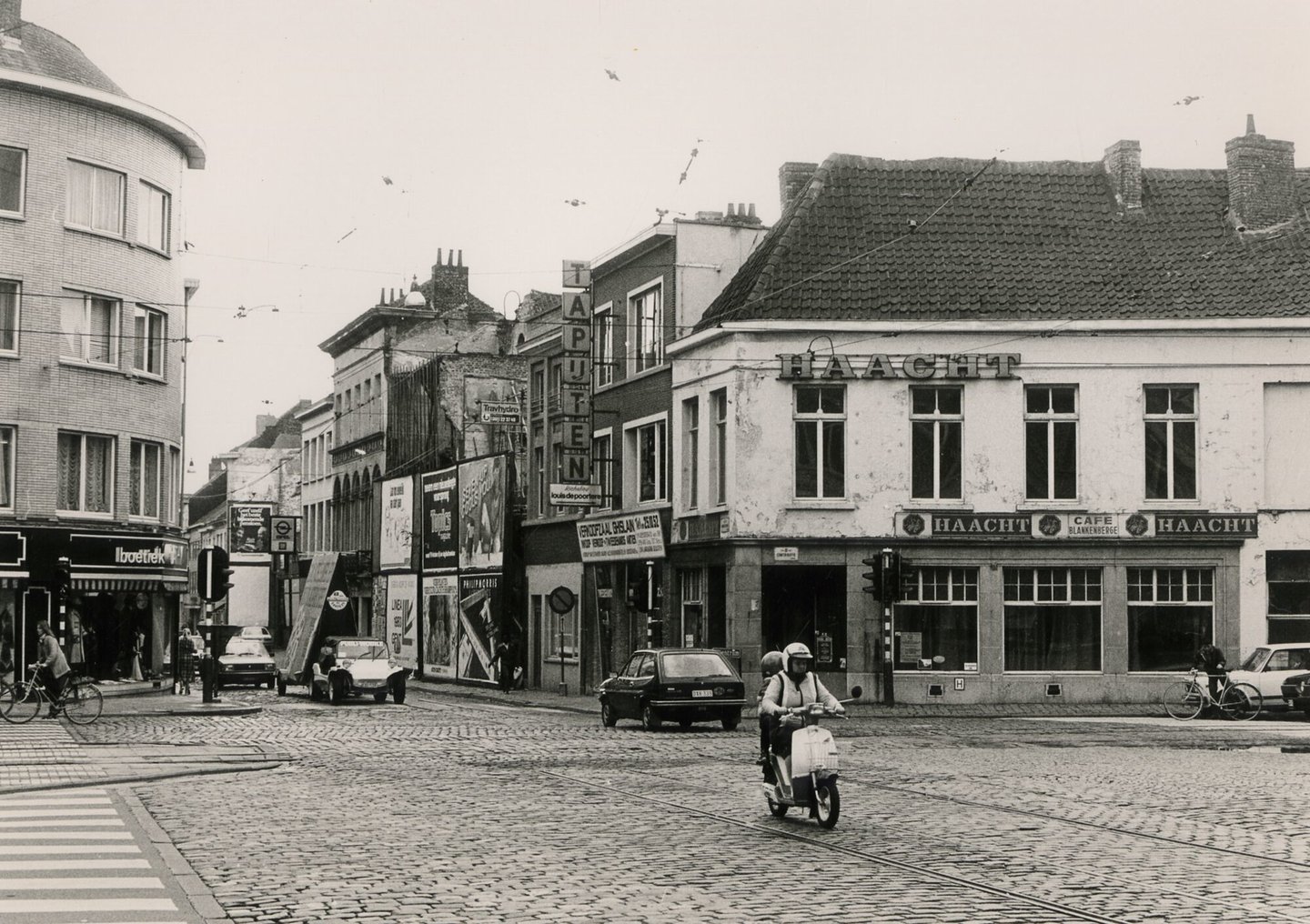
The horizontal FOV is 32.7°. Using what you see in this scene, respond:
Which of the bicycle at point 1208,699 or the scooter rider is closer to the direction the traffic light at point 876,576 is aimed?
the scooter rider

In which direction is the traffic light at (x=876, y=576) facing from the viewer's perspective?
to the viewer's left

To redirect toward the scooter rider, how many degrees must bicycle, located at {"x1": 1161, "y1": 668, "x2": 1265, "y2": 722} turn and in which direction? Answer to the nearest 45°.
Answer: approximately 90° to its left

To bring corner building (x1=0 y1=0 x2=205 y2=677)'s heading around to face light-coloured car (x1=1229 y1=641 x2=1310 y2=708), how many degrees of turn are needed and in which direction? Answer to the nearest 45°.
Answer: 0° — it already faces it

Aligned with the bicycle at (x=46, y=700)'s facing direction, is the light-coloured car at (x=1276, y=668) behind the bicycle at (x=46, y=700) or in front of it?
behind

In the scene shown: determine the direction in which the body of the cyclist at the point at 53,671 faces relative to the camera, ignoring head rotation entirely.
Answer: to the viewer's left

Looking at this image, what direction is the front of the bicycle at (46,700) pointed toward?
to the viewer's left

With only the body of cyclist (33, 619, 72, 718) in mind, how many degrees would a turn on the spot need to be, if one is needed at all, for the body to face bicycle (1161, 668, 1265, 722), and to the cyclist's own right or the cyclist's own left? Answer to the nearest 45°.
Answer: approximately 180°

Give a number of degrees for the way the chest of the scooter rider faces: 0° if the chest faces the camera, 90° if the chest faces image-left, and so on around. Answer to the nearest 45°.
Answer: approximately 315°

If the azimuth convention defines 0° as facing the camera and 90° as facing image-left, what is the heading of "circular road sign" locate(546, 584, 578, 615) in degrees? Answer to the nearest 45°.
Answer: approximately 0°

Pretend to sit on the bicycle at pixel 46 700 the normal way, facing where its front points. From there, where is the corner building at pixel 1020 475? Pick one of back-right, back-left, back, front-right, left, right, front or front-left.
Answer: back

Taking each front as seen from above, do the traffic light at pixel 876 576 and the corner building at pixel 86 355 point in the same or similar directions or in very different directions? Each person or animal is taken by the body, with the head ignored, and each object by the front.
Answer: very different directions
